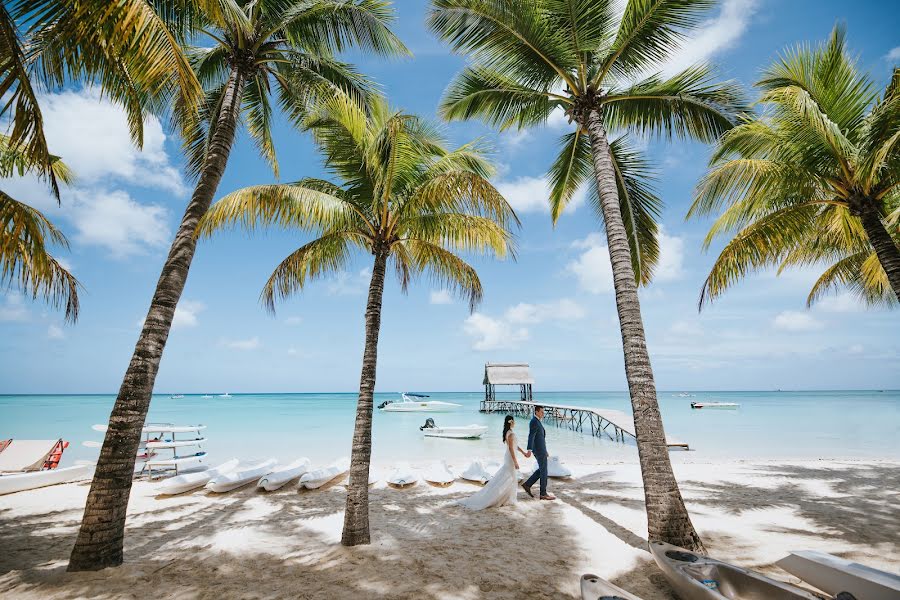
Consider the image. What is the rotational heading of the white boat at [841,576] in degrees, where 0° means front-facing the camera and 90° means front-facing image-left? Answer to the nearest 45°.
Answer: approximately 135°

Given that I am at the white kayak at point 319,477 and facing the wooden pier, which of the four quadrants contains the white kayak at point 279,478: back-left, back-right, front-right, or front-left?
back-left

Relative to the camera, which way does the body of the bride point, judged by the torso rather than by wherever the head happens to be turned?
to the viewer's right

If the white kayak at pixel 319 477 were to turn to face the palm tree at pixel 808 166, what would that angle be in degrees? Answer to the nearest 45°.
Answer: approximately 90° to its left

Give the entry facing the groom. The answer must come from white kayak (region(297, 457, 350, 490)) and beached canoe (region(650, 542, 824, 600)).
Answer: the beached canoe

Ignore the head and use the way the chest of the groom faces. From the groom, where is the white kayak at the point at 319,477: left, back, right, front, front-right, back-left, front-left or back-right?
back

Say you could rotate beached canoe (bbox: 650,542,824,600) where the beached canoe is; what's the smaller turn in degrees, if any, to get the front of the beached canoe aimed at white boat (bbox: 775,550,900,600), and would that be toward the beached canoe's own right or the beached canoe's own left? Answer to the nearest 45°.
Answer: approximately 90° to the beached canoe's own right

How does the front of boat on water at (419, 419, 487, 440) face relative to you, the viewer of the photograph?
facing to the right of the viewer

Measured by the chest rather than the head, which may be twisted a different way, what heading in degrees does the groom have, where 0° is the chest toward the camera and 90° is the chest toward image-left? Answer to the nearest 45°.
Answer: approximately 270°
